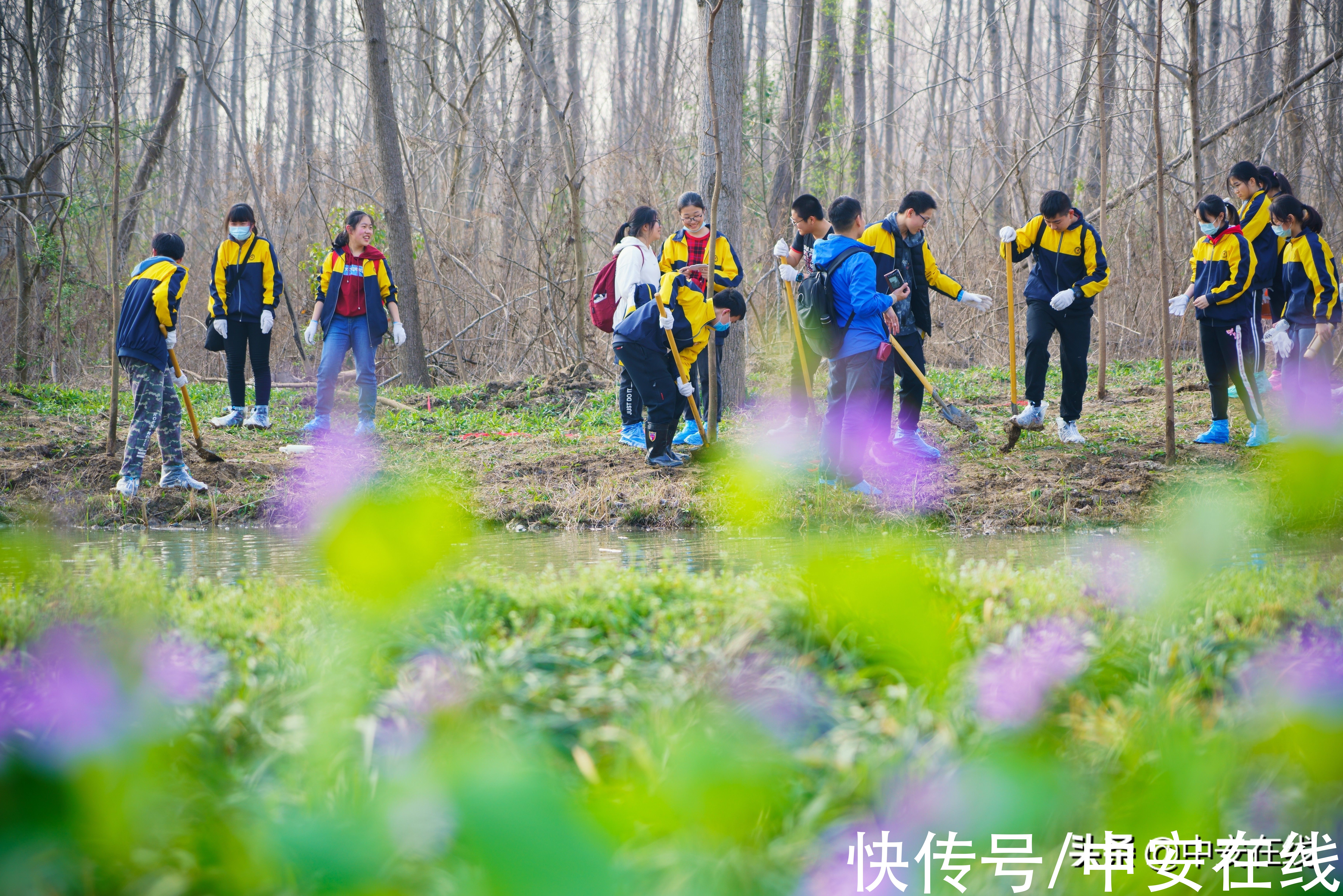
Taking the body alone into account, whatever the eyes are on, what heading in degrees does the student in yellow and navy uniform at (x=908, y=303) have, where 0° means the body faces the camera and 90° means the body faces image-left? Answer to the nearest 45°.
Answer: approximately 315°

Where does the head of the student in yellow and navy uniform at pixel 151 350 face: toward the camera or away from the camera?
away from the camera

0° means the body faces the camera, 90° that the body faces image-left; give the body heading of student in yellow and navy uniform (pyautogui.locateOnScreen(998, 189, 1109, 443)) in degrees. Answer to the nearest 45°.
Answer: approximately 0°

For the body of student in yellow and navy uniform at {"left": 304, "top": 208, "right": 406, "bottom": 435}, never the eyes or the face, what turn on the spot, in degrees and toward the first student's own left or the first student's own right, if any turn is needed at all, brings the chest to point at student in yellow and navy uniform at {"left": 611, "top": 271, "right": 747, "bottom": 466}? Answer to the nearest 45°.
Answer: approximately 45° to the first student's own left

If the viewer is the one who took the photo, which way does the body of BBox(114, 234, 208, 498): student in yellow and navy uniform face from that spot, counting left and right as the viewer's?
facing away from the viewer and to the right of the viewer

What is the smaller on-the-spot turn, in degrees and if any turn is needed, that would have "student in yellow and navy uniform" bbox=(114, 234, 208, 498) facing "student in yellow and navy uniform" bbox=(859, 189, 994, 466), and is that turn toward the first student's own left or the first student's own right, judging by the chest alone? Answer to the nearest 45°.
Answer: approximately 45° to the first student's own right

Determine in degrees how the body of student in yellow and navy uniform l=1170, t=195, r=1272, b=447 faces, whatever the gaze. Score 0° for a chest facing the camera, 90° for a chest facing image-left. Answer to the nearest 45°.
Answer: approximately 45°

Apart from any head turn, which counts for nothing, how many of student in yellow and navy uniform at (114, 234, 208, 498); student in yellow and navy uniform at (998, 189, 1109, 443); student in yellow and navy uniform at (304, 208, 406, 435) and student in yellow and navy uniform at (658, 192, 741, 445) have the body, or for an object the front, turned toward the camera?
3

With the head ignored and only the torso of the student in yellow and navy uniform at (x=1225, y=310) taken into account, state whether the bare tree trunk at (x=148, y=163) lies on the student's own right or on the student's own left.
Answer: on the student's own right

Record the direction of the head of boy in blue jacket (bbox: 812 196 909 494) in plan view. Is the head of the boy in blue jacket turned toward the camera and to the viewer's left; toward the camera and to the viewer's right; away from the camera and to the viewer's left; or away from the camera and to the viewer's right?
away from the camera and to the viewer's right

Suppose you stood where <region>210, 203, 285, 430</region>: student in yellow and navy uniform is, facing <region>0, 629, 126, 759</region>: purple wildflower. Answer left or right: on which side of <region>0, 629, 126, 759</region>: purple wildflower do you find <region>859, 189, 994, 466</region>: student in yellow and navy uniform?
left

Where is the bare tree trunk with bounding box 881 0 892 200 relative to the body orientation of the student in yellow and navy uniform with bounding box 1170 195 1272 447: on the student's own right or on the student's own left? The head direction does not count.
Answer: on the student's own right
